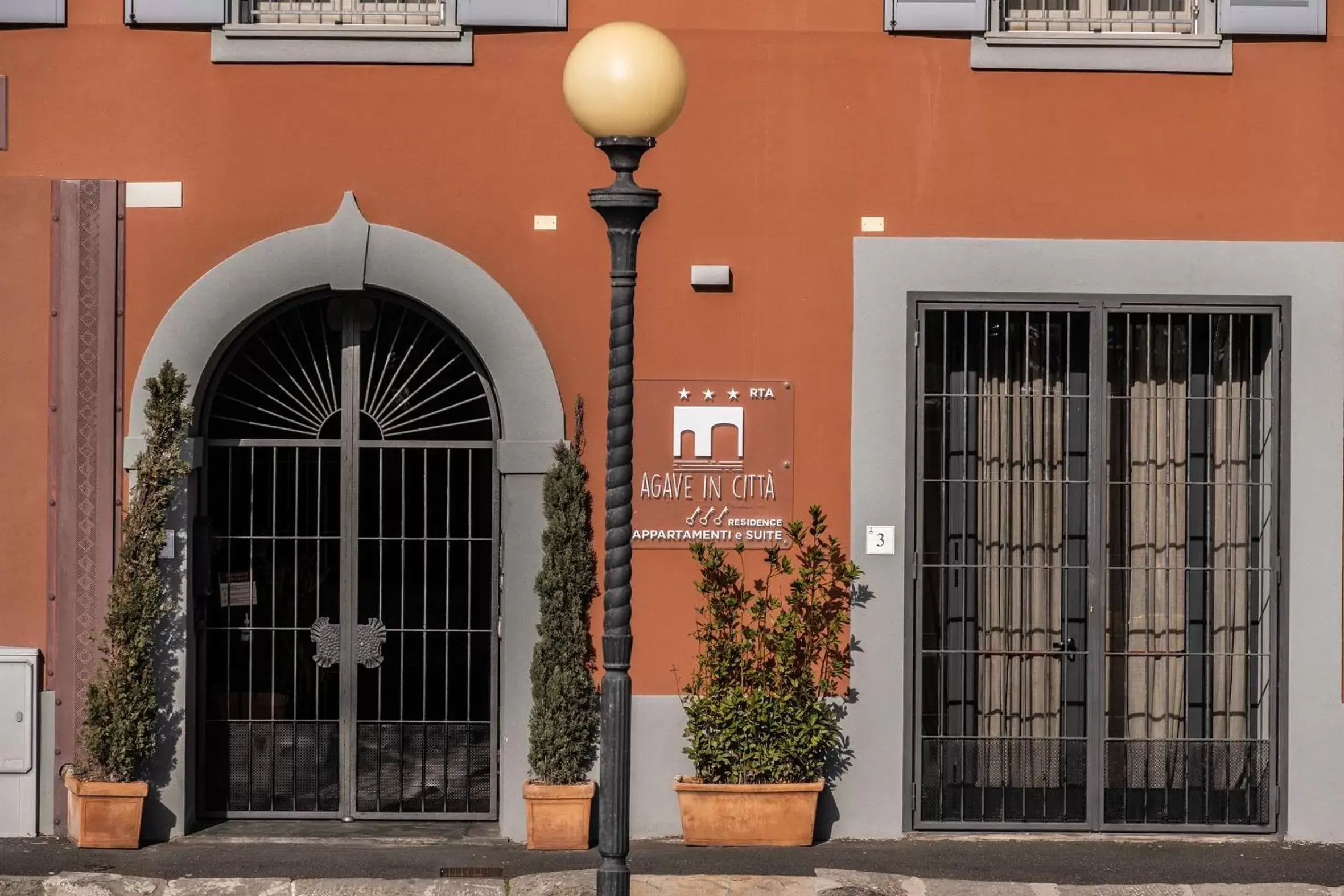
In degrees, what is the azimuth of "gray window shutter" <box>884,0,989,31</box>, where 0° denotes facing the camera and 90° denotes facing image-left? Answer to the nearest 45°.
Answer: approximately 0°

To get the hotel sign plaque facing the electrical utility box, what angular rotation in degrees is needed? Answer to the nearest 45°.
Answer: approximately 90° to its right

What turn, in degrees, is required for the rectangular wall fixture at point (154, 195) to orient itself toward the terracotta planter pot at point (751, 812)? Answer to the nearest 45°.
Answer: approximately 90° to its left

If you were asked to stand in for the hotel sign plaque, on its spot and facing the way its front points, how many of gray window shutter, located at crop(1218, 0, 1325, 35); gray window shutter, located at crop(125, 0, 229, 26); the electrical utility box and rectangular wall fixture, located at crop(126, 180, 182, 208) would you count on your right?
3

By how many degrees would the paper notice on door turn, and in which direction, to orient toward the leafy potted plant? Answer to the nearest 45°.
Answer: approximately 45° to its left

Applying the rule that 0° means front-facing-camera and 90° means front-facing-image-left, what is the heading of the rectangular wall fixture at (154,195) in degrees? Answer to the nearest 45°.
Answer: approximately 0°
